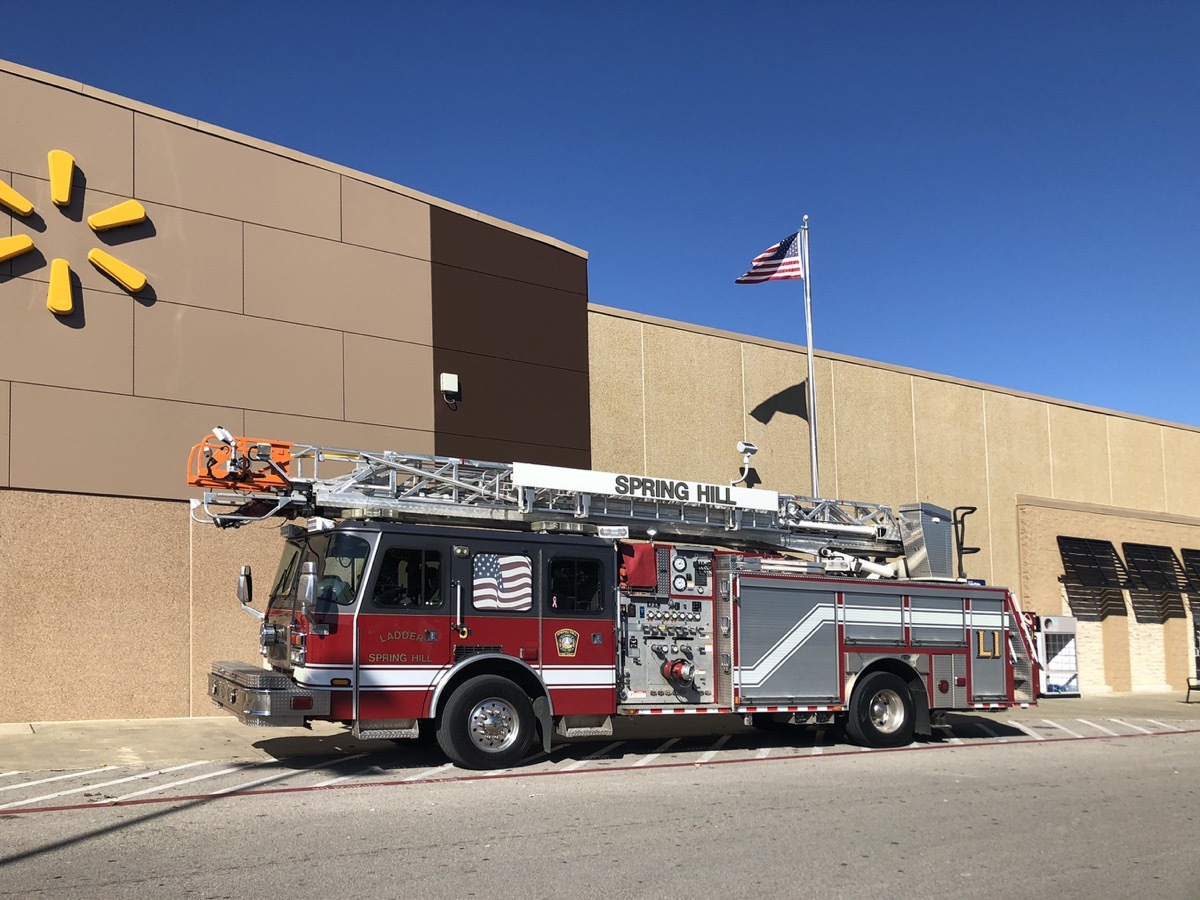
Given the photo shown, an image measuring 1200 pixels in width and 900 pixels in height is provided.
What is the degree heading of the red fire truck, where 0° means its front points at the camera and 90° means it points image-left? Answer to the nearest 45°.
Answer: approximately 45°

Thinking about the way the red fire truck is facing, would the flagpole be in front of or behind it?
behind

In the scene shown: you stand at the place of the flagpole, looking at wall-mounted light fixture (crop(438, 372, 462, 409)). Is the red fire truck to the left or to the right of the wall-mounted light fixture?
left

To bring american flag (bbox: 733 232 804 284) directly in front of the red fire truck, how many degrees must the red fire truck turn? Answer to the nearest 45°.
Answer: approximately 135° to its right
